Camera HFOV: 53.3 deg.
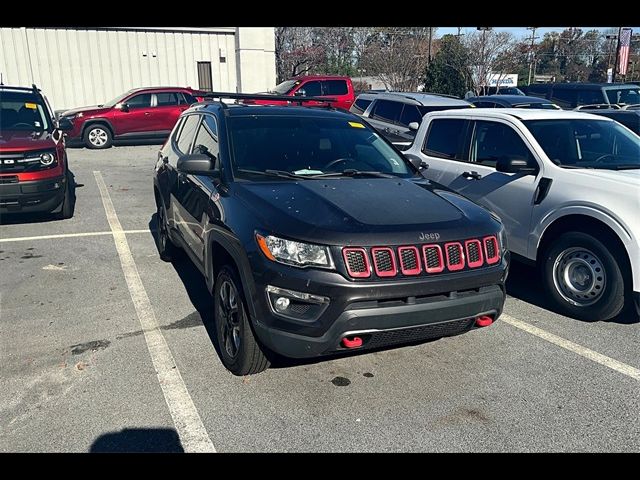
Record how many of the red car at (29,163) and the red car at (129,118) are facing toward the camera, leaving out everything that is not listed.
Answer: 1

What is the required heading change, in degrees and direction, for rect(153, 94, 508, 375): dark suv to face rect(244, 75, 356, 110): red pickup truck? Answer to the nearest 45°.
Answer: approximately 135° to its left

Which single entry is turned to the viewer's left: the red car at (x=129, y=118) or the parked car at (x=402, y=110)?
the red car

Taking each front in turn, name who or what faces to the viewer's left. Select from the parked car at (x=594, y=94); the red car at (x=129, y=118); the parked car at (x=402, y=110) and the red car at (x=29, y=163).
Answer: the red car at (x=129, y=118)

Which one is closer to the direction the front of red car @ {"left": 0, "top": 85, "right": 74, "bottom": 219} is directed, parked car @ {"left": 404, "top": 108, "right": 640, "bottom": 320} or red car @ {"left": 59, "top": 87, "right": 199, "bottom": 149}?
the parked car

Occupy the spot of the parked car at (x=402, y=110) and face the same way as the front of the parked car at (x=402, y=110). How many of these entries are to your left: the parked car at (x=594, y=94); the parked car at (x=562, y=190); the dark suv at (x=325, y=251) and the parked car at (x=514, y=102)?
2

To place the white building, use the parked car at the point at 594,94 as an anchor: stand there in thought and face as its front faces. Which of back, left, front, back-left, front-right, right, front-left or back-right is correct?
back-right

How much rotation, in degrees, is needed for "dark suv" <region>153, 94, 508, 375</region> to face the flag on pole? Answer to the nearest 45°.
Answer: approximately 90° to its left

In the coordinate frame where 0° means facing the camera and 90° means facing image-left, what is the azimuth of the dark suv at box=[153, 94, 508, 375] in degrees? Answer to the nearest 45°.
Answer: approximately 315°
